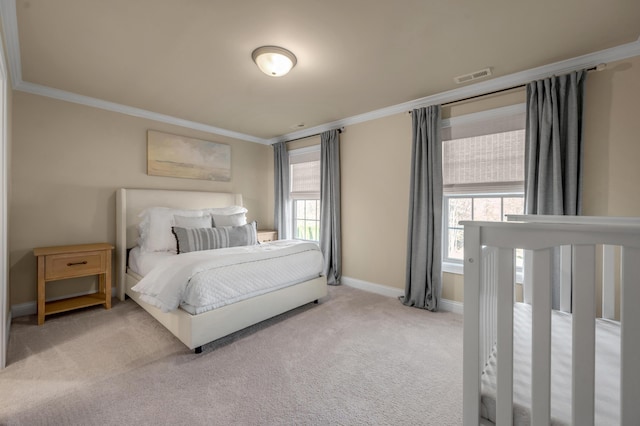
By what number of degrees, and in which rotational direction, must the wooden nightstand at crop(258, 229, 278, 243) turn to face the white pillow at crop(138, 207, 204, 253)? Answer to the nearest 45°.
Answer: approximately 90° to its right

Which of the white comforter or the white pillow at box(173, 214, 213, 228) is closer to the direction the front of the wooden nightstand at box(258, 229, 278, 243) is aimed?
the white comforter

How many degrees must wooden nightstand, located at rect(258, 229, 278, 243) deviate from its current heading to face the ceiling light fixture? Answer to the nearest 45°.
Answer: approximately 45° to its right

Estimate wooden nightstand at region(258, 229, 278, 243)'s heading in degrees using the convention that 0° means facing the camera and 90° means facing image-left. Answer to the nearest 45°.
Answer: approximately 315°

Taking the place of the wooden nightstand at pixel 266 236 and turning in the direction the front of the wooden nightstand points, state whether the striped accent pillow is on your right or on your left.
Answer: on your right

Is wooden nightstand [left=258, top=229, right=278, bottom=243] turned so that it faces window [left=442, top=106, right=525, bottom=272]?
yes

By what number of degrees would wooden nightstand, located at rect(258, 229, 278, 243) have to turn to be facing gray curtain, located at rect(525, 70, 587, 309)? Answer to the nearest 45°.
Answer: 0° — it already faces it

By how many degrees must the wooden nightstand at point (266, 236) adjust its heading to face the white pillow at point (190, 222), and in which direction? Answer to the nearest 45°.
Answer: approximately 90° to its right
